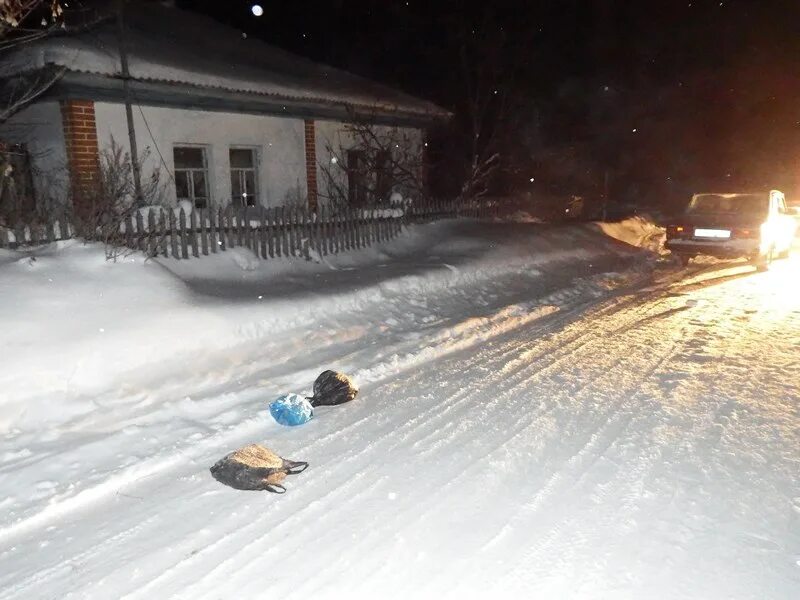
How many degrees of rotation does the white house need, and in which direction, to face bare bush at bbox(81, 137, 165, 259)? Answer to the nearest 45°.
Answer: approximately 45° to its right

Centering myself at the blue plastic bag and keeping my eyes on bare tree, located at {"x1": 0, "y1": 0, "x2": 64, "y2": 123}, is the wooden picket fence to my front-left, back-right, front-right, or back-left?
front-right

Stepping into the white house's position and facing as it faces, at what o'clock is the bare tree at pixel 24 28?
The bare tree is roughly at 2 o'clock from the white house.

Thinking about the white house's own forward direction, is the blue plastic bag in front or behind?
in front

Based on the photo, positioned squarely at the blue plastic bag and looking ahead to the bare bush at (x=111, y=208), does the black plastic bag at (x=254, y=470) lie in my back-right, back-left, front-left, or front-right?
back-left

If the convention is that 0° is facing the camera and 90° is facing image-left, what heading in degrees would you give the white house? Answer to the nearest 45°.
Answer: approximately 315°

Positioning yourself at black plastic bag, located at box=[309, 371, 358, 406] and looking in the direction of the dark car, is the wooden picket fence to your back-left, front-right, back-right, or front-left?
front-left

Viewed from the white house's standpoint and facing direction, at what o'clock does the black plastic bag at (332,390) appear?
The black plastic bag is roughly at 1 o'clock from the white house.

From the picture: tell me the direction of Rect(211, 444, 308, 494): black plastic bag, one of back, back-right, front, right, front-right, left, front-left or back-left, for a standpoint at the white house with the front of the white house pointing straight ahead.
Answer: front-right
